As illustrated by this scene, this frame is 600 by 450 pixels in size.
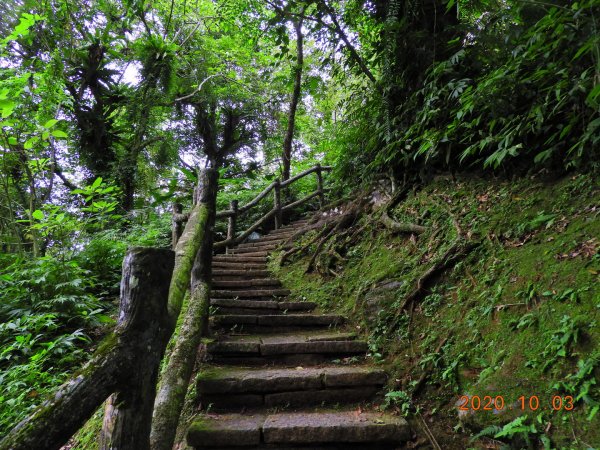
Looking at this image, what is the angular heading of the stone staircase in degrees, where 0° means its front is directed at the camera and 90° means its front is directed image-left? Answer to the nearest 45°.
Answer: approximately 0°
